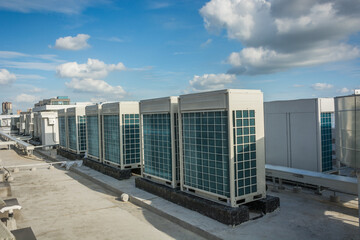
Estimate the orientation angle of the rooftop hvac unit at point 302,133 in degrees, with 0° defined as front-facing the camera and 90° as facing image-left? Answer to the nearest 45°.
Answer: approximately 45°
